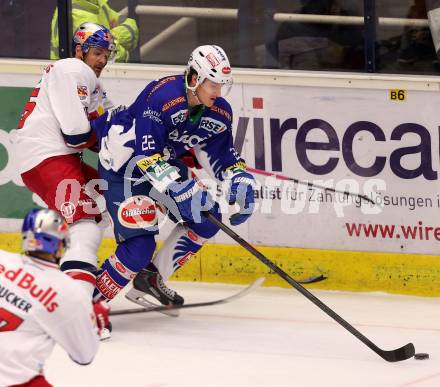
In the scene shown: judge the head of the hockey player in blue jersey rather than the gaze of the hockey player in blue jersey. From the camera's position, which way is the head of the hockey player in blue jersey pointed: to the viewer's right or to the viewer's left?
to the viewer's right

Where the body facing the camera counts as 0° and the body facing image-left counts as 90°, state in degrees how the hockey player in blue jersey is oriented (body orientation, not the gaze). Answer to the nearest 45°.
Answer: approximately 315°

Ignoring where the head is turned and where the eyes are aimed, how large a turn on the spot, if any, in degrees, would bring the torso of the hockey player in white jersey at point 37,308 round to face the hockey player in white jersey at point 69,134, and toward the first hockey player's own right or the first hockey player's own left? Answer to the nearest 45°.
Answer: approximately 45° to the first hockey player's own left

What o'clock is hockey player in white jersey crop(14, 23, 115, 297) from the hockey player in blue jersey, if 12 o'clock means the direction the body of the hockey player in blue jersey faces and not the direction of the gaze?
The hockey player in white jersey is roughly at 5 o'clock from the hockey player in blue jersey.

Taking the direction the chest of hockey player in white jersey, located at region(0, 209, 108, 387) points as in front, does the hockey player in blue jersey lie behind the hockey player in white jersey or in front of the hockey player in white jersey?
in front

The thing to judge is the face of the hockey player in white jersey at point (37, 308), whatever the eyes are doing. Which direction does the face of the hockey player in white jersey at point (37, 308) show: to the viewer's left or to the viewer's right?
to the viewer's right

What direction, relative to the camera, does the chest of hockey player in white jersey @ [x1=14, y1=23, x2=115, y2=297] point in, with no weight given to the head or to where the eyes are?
to the viewer's right

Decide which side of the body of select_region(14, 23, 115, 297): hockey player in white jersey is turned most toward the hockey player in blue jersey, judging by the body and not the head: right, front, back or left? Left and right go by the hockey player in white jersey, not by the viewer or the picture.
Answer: front

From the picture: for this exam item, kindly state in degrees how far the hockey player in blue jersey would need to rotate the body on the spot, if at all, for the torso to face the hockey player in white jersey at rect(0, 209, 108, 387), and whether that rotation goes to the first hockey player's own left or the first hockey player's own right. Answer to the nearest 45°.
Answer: approximately 45° to the first hockey player's own right

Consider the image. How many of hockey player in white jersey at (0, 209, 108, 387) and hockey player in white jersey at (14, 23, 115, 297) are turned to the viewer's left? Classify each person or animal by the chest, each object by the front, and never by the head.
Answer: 0

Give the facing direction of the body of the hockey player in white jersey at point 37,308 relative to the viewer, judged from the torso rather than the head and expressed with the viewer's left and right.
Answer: facing away from the viewer and to the right of the viewer

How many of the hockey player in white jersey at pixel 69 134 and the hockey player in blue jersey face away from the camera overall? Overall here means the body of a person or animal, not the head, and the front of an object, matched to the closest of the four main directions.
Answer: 0
